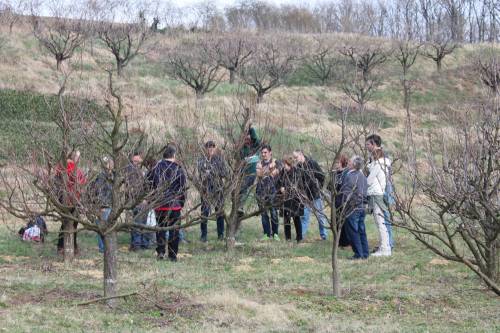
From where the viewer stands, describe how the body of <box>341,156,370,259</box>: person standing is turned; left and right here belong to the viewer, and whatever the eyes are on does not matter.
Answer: facing away from the viewer and to the left of the viewer

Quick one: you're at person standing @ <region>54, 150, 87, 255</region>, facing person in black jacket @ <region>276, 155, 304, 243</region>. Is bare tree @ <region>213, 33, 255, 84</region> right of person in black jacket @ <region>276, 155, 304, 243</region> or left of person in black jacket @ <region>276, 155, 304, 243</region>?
left

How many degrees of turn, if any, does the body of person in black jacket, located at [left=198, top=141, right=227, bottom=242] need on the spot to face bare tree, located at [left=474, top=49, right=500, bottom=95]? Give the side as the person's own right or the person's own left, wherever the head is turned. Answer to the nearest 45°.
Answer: approximately 135° to the person's own left

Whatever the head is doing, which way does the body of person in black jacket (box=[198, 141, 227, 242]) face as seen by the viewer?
toward the camera

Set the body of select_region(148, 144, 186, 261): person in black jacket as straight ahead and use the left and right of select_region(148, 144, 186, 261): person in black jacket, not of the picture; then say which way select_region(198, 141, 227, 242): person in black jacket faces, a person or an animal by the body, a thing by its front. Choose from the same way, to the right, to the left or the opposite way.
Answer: the opposite way

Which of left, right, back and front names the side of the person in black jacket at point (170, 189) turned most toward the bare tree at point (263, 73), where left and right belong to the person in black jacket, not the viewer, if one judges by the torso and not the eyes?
front

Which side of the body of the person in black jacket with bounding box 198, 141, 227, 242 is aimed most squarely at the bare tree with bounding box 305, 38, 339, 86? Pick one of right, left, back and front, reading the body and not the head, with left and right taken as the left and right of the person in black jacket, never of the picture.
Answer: back

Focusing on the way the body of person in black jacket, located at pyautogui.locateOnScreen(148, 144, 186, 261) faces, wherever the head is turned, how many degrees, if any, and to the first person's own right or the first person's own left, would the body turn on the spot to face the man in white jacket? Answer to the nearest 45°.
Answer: approximately 90° to the first person's own right

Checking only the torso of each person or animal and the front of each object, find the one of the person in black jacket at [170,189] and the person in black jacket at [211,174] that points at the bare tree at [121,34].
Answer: the person in black jacket at [170,189]

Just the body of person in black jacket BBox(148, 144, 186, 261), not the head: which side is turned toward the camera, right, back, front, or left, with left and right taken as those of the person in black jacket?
back

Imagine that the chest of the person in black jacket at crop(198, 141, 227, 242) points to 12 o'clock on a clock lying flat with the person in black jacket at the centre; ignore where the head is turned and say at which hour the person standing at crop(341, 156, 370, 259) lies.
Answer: The person standing is roughly at 9 o'clock from the person in black jacket.
